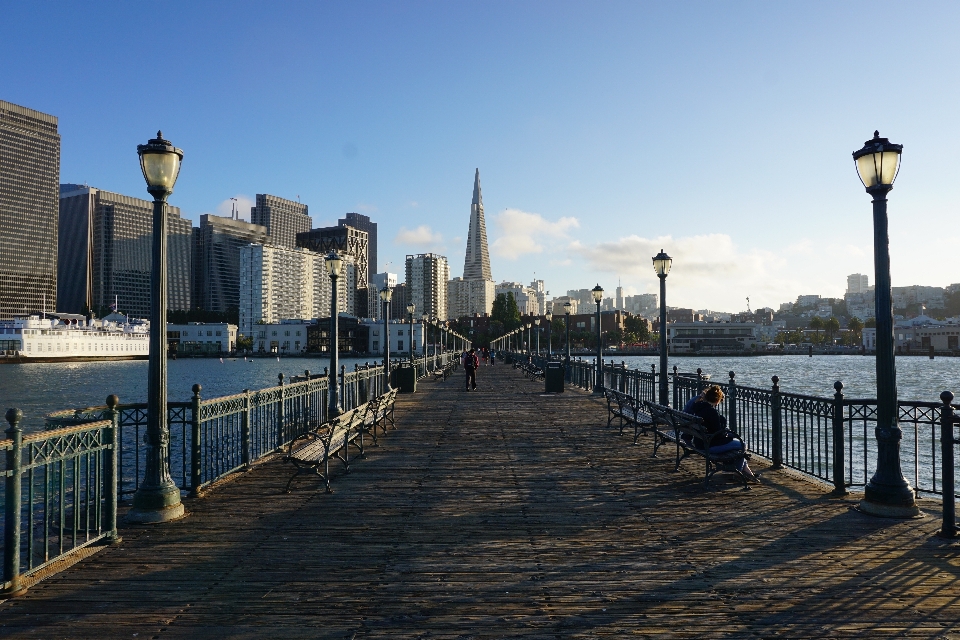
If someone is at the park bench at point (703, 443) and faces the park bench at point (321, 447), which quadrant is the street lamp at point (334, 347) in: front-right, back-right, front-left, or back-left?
front-right

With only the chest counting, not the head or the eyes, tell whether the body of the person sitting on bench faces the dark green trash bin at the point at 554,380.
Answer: no

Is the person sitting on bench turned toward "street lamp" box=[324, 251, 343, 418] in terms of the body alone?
no

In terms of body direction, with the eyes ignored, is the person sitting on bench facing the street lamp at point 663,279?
no

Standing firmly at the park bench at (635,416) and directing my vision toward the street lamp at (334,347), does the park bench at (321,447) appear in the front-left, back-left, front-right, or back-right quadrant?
front-left

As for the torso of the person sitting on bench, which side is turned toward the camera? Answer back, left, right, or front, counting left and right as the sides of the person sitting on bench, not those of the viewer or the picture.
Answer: right

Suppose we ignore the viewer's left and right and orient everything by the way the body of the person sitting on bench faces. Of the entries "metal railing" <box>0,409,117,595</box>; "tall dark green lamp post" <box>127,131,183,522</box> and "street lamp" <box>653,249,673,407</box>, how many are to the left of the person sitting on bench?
1

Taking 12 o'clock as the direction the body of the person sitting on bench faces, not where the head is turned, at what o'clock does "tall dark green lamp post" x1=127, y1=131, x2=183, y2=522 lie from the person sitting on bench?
The tall dark green lamp post is roughly at 5 o'clock from the person sitting on bench.

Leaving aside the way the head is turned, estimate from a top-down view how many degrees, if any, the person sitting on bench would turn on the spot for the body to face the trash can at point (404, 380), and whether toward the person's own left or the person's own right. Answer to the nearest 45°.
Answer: approximately 135° to the person's own left

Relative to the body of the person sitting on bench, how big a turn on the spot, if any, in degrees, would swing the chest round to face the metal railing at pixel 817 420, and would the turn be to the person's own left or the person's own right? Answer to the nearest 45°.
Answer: approximately 45° to the person's own left

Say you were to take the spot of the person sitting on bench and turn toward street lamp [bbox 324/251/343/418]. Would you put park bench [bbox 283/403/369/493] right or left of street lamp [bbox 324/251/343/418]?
left

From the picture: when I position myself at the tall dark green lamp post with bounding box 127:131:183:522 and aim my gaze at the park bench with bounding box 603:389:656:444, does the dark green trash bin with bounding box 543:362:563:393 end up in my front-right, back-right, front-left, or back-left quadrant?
front-left

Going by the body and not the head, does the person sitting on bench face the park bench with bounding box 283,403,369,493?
no
